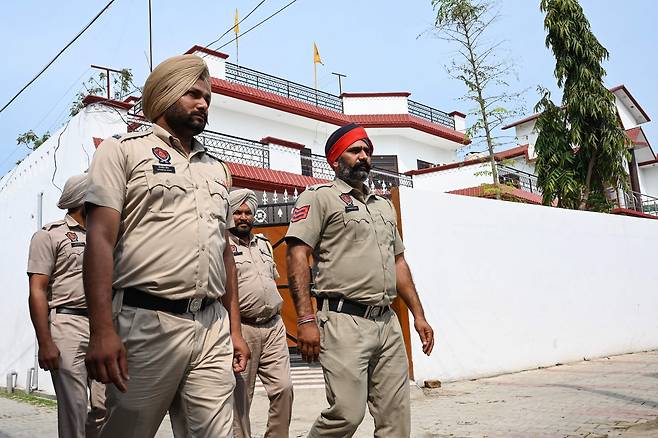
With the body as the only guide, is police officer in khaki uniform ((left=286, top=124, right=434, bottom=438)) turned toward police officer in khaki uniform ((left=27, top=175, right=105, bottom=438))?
no

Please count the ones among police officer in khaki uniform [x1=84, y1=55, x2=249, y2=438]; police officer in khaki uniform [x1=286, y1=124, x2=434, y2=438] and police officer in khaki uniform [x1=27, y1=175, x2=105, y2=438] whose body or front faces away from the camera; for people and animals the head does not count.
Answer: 0

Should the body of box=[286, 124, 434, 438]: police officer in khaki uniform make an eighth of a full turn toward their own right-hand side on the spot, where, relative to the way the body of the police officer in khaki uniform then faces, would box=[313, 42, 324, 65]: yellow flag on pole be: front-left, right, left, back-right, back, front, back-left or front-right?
back

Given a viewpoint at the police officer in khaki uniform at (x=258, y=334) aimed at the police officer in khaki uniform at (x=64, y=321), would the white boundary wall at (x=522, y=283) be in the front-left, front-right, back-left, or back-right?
back-right

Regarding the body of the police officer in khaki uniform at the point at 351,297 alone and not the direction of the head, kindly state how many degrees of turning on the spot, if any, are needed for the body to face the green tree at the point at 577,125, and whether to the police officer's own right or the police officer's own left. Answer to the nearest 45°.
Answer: approximately 90° to the police officer's own left

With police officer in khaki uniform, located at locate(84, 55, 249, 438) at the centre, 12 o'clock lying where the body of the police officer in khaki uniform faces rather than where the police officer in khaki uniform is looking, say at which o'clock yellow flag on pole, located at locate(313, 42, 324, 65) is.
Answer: The yellow flag on pole is roughly at 8 o'clock from the police officer in khaki uniform.

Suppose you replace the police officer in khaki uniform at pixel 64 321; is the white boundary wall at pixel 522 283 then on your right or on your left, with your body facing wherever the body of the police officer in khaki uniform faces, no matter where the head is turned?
on your left

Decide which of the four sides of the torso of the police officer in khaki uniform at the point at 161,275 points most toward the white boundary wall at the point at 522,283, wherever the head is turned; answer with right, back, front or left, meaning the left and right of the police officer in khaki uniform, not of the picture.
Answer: left

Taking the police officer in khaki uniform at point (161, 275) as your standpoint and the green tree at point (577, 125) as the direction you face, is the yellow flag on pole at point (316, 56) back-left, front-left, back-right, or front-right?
front-left

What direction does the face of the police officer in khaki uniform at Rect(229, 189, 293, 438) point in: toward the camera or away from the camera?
toward the camera

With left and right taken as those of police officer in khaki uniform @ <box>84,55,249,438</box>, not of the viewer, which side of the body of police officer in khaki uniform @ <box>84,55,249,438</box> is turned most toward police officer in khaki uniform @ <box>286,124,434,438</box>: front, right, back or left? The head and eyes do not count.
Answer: left

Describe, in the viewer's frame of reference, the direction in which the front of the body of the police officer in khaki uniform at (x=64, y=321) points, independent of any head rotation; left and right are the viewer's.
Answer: facing the viewer and to the right of the viewer

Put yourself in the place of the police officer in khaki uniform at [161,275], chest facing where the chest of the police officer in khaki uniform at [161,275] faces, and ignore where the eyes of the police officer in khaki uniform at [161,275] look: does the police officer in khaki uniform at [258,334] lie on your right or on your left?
on your left

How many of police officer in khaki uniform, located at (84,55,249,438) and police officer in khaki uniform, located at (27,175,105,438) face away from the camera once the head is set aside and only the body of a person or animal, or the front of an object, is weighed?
0

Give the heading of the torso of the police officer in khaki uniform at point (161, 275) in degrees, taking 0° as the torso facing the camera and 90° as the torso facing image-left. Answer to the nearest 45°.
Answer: approximately 315°

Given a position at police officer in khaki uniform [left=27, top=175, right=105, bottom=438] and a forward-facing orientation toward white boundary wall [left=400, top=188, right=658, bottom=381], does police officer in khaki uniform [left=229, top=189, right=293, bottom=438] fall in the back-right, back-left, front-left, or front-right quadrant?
front-right

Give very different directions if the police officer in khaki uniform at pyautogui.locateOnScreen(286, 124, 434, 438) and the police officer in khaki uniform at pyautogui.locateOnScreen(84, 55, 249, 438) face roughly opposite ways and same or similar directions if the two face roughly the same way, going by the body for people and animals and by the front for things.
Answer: same or similar directions
